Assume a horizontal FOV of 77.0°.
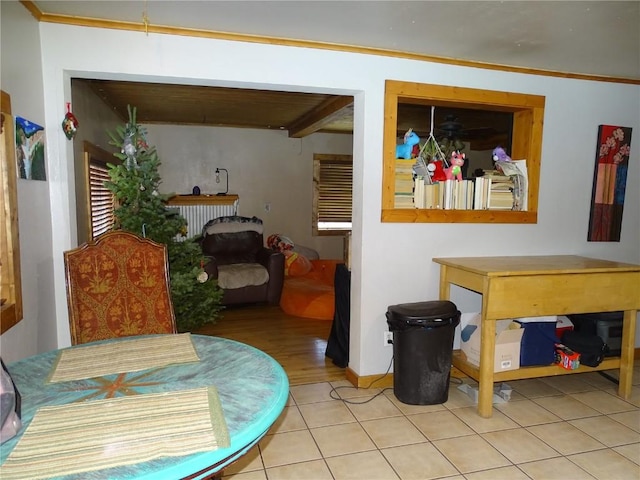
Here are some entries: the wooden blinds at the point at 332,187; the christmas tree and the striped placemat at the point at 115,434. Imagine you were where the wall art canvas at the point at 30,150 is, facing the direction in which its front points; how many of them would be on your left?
2

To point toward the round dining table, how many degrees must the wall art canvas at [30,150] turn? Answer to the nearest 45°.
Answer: approximately 45° to its right

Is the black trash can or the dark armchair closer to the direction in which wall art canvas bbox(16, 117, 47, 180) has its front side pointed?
the black trash can

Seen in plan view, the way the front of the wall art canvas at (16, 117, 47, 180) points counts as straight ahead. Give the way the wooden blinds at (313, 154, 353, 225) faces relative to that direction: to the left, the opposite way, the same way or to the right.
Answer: to the right

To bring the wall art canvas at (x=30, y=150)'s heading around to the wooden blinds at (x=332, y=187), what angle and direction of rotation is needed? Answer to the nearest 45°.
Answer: approximately 90° to its left

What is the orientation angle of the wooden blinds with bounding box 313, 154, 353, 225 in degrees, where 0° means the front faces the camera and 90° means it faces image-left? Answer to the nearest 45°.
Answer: approximately 0°

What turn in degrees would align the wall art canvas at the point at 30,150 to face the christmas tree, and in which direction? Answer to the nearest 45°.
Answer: approximately 90° to its left

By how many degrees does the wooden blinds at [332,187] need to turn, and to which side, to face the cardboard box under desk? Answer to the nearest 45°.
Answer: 0° — it already faces it

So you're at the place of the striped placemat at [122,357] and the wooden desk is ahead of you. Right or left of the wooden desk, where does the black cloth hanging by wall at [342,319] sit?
left

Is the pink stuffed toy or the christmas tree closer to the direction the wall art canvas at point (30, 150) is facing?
the pink stuffed toy
